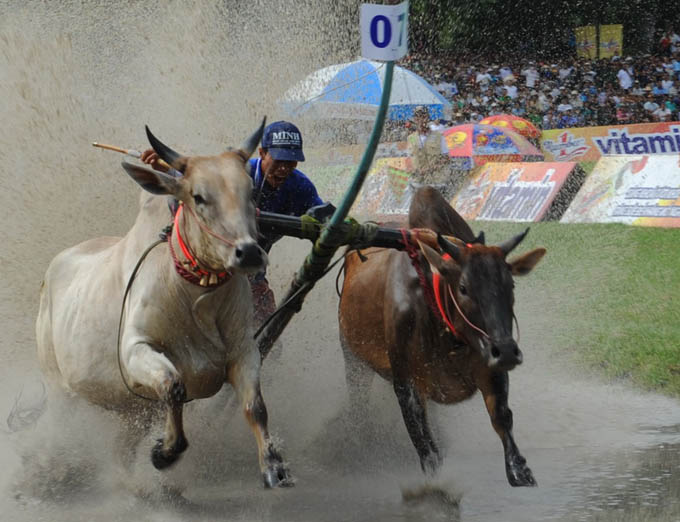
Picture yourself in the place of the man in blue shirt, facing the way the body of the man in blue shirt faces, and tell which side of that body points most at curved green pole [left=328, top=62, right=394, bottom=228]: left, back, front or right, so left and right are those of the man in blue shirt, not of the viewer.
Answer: front

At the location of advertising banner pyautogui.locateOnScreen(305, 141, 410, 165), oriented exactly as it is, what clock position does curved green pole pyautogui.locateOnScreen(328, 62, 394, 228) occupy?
The curved green pole is roughly at 12 o'clock from the advertising banner.

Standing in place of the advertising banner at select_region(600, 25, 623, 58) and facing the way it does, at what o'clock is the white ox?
The white ox is roughly at 12 o'clock from the advertising banner.

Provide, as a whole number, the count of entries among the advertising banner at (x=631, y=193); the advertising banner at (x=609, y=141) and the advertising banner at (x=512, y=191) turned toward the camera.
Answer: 3

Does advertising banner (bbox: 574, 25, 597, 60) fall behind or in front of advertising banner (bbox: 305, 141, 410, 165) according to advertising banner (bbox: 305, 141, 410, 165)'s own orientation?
behind

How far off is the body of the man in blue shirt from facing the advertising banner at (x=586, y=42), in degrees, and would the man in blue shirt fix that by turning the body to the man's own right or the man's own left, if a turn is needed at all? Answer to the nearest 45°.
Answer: approximately 135° to the man's own left

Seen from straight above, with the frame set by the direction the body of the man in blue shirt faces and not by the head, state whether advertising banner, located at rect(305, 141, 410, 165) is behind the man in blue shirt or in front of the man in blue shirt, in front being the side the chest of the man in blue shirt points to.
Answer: behind

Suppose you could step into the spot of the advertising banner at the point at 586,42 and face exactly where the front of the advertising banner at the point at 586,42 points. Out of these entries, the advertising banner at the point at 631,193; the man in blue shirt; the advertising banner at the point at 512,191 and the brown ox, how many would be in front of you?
4

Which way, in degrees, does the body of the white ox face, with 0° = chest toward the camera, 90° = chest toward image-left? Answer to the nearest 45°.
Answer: approximately 315°

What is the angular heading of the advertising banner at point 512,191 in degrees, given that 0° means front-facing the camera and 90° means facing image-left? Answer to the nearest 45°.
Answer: approximately 0°
